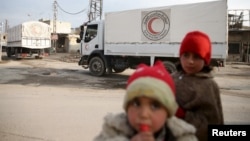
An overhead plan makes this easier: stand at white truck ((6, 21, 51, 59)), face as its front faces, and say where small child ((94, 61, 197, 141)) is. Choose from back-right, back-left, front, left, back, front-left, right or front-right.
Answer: back-left

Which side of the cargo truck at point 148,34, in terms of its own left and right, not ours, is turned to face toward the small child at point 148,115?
left

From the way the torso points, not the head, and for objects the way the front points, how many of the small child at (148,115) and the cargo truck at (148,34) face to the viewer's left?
1

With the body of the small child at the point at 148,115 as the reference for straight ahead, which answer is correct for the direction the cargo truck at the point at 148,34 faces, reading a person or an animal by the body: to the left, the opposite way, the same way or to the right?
to the right

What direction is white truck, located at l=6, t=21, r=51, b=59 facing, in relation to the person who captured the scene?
facing away from the viewer and to the left of the viewer

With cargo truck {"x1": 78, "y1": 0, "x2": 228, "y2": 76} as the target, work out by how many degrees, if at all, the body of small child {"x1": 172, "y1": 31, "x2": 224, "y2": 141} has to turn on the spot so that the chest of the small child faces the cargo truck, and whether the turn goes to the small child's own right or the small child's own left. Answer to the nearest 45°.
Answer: approximately 135° to the small child's own right

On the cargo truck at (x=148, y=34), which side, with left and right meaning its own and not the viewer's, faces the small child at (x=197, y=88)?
left

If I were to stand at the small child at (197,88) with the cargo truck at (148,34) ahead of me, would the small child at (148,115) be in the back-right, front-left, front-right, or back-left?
back-left

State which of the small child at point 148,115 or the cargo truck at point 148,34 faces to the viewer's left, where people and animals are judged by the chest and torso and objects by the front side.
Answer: the cargo truck

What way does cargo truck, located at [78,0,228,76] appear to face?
to the viewer's left
